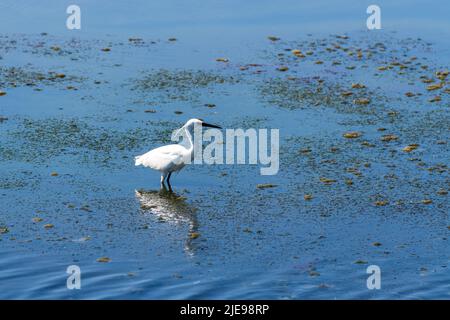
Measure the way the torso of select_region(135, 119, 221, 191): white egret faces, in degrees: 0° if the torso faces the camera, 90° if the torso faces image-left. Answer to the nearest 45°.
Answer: approximately 270°
